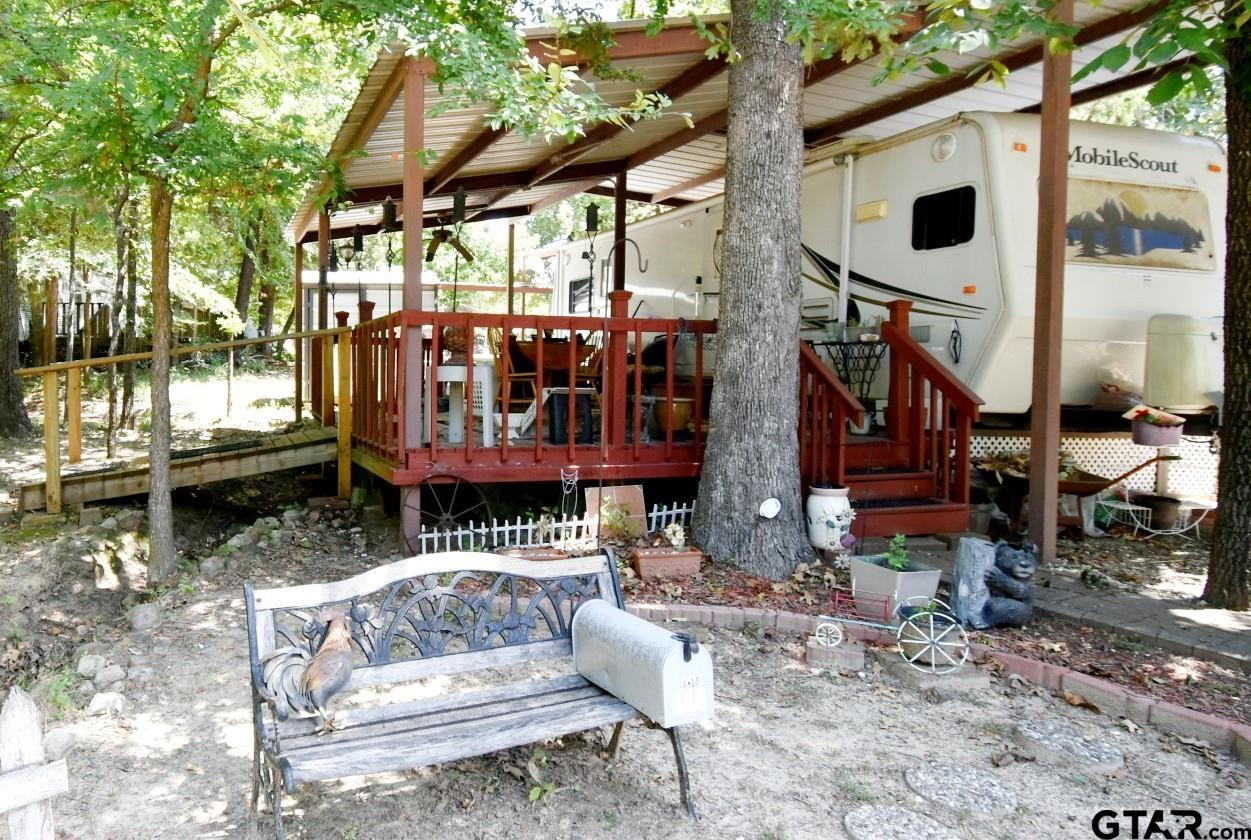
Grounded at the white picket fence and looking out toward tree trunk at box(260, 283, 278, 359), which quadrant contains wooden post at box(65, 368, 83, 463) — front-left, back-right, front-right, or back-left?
front-left

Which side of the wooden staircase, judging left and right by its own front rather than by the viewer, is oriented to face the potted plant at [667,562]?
right

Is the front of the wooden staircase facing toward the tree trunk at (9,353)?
no

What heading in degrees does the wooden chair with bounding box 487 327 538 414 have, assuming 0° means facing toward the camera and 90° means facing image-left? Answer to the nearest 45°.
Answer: approximately 270°

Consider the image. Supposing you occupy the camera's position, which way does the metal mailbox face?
facing the viewer and to the right of the viewer

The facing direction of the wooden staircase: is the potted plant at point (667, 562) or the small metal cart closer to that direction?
the small metal cart

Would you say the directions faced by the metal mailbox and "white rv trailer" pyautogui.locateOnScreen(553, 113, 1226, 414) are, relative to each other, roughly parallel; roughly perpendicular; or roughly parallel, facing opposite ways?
roughly parallel

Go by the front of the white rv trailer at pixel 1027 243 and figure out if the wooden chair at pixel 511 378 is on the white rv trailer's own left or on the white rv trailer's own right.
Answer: on the white rv trailer's own right

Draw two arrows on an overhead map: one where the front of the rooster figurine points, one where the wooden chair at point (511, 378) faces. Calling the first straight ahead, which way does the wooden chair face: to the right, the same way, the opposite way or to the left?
the same way

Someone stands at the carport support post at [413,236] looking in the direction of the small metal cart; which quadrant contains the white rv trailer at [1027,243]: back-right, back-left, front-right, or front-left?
front-left

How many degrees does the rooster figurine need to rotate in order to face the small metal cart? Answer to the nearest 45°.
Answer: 0° — it already faces it

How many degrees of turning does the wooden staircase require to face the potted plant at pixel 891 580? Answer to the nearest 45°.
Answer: approximately 45° to its right
